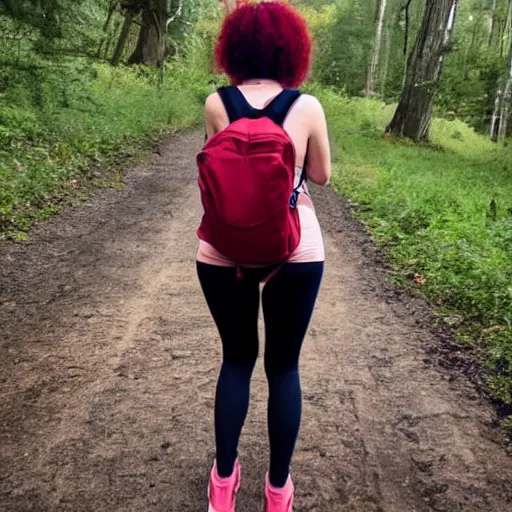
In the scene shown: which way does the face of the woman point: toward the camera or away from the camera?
away from the camera

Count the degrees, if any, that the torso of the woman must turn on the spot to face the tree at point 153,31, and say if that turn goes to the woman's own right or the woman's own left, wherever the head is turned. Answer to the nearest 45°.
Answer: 0° — they already face it

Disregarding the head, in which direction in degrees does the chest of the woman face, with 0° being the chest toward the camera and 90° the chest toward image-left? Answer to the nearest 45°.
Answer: approximately 180°
